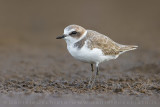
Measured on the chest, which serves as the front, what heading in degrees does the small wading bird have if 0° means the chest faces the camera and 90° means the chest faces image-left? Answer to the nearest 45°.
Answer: approximately 90°
